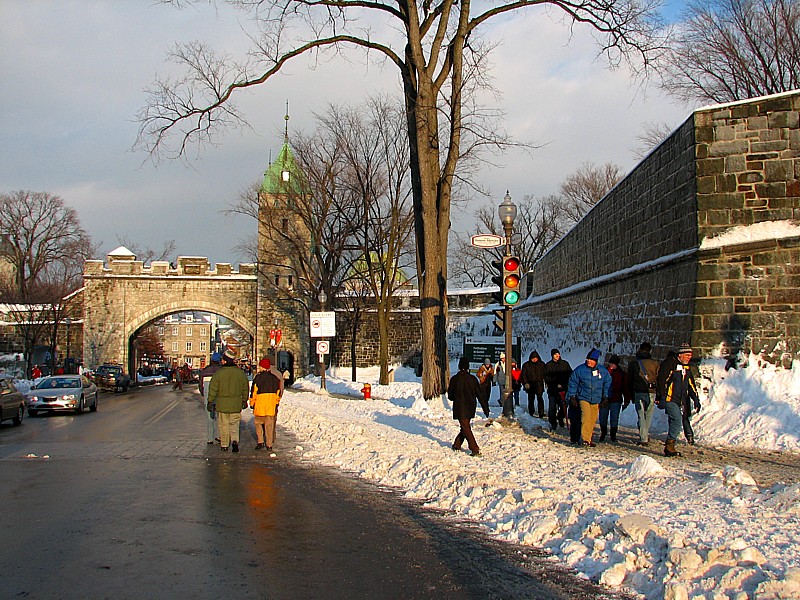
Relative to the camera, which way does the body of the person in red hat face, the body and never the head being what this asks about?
away from the camera

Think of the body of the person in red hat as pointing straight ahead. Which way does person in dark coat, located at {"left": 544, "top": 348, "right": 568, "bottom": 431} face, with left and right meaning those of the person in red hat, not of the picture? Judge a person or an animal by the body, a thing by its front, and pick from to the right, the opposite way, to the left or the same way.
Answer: the opposite way

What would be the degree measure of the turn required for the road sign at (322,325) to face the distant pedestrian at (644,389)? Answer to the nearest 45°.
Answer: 0° — it already faces them

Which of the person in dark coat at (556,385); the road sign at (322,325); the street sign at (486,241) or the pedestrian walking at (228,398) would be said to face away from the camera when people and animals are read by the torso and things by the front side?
the pedestrian walking

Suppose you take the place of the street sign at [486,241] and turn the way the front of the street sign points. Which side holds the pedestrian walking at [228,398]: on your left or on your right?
on your right

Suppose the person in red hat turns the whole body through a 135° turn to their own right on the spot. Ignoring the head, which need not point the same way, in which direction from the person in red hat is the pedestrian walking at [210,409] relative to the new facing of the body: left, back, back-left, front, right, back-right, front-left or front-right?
back

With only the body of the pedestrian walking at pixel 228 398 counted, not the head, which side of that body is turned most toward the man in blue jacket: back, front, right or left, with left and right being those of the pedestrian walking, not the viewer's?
right

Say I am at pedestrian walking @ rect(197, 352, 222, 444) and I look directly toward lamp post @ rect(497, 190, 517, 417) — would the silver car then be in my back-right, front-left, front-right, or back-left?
back-left
